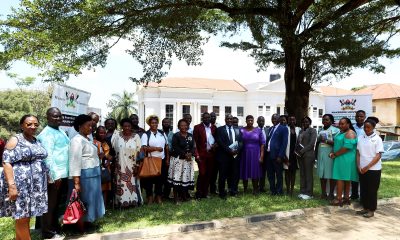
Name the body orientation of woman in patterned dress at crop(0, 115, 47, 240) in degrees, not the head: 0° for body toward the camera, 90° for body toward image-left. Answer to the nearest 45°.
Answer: approximately 315°

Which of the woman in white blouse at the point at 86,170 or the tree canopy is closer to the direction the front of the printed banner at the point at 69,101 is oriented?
the woman in white blouse

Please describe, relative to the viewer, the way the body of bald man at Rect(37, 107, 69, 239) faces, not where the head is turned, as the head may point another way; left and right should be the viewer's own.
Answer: facing the viewer and to the right of the viewer

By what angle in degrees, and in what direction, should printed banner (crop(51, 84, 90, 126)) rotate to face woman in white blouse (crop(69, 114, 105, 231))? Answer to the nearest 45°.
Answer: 0° — it already faces them

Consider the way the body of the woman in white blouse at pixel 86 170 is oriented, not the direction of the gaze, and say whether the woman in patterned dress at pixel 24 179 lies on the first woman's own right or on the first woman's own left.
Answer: on the first woman's own right

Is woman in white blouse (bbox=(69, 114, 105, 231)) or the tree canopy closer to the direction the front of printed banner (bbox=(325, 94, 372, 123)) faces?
the woman in white blouse
